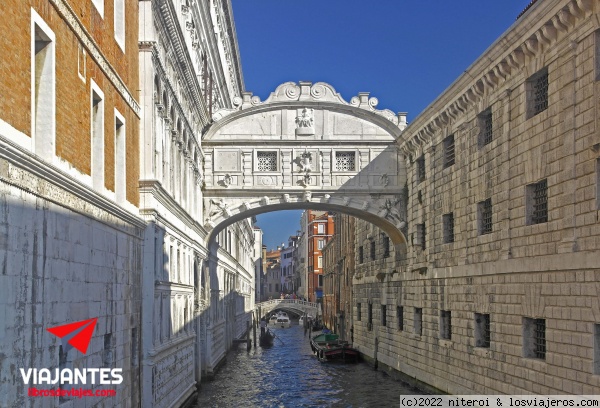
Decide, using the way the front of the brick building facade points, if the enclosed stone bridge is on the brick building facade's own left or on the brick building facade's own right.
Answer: on the brick building facade's own left

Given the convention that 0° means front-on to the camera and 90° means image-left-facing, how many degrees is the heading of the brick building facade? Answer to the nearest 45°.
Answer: approximately 315°

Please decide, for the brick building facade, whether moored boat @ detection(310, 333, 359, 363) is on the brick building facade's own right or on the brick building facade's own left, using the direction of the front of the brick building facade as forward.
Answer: on the brick building facade's own left
